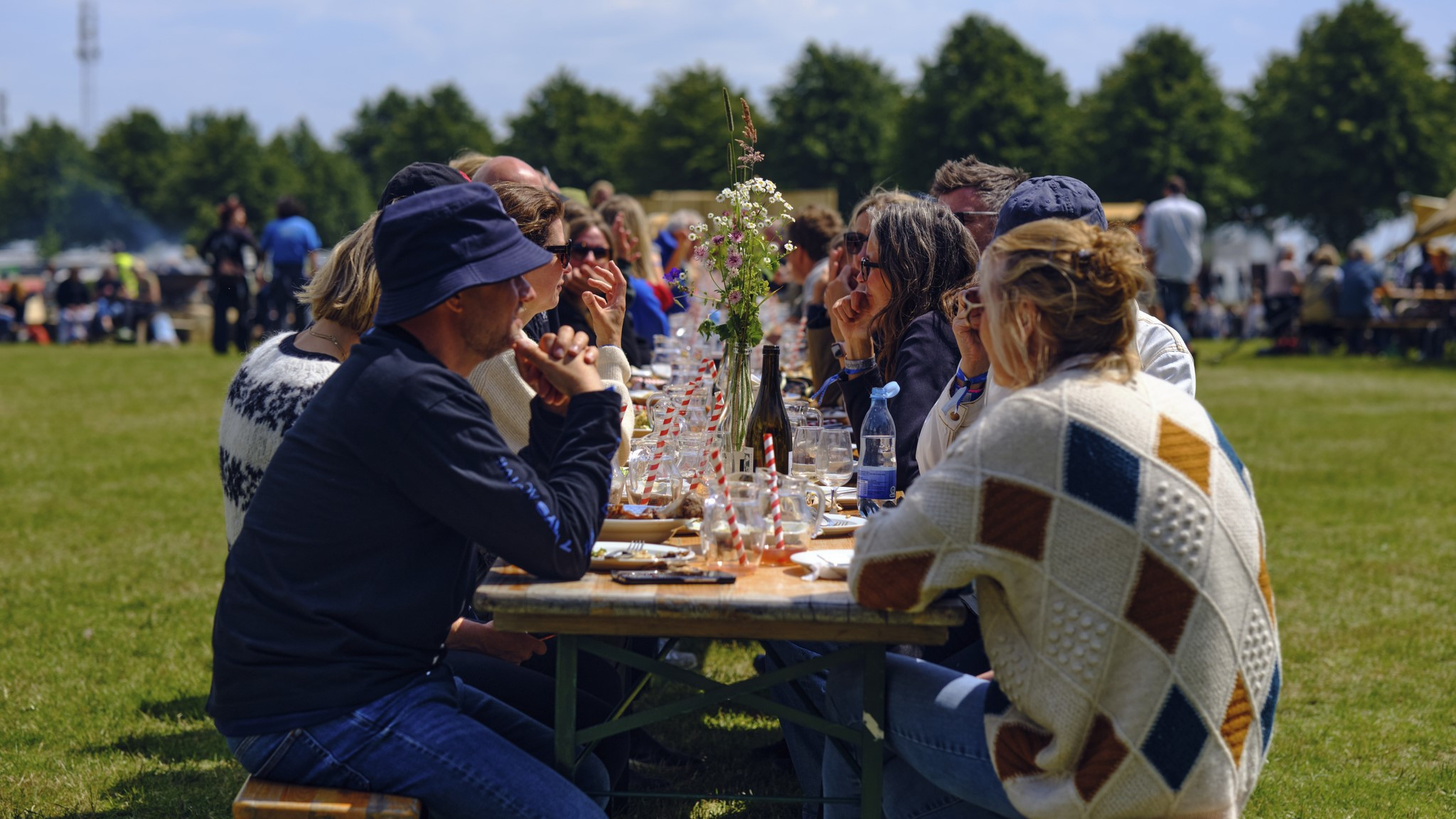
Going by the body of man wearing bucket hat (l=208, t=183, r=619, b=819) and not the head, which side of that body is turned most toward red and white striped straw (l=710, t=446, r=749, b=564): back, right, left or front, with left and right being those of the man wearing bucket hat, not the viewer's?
front

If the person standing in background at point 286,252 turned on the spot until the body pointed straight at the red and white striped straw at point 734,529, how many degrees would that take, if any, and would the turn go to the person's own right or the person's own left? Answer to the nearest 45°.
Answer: approximately 180°

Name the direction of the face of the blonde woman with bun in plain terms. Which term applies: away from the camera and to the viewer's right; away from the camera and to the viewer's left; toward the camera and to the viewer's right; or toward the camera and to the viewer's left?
away from the camera and to the viewer's left

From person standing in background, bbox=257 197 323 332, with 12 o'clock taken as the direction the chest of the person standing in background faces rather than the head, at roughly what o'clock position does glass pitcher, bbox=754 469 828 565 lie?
The glass pitcher is roughly at 6 o'clock from the person standing in background.

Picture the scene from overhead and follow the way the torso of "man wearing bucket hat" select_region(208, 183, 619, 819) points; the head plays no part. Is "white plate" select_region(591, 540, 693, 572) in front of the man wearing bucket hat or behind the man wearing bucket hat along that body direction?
in front

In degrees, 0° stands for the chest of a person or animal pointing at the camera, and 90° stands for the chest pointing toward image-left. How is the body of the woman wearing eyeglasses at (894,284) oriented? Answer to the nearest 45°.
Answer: approximately 90°

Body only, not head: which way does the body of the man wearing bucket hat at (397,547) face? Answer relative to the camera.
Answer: to the viewer's right

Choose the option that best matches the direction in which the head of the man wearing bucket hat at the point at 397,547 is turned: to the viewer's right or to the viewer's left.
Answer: to the viewer's right

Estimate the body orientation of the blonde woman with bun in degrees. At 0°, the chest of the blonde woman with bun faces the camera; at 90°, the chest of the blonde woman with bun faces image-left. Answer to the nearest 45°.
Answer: approximately 135°

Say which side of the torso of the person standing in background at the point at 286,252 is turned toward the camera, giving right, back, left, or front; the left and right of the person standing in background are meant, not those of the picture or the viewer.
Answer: back

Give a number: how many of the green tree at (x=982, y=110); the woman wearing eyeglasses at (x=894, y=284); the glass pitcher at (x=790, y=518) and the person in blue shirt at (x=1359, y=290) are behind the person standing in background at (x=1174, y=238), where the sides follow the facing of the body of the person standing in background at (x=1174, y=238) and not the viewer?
2

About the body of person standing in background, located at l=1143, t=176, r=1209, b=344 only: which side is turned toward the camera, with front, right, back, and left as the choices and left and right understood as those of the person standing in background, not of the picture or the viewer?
back

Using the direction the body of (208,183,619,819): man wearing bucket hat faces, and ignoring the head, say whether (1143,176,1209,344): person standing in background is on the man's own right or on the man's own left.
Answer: on the man's own left

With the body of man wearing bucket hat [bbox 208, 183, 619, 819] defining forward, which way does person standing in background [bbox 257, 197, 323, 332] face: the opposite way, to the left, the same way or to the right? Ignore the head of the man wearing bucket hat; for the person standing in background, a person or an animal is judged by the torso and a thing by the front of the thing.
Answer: to the left

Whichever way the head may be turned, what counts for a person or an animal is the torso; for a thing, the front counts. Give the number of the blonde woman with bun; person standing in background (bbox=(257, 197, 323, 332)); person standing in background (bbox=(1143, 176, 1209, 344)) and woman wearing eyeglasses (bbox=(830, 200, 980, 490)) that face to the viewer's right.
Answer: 0

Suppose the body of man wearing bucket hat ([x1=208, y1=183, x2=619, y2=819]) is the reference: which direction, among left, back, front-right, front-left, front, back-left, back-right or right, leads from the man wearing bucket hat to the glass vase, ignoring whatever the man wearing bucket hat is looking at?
front-left

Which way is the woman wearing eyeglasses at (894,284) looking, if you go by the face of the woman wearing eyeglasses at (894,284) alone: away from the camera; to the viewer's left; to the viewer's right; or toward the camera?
to the viewer's left

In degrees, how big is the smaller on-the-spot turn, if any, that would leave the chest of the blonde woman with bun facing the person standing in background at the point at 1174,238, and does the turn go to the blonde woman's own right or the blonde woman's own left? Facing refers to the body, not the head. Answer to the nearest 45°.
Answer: approximately 45° to the blonde woman's own right

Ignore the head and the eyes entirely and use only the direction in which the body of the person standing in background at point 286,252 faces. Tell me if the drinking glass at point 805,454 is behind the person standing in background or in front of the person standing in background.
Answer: behind
